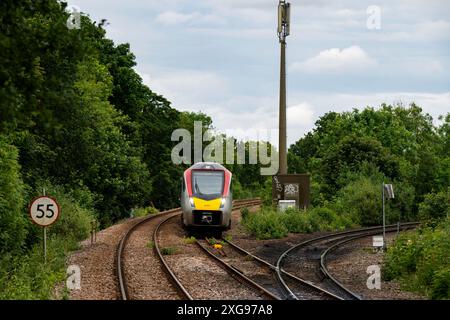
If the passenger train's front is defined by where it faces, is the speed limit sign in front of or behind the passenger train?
in front

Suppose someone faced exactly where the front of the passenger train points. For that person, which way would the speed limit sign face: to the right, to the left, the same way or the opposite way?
the same way

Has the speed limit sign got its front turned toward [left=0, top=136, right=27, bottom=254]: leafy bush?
no

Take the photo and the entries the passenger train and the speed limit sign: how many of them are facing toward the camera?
2

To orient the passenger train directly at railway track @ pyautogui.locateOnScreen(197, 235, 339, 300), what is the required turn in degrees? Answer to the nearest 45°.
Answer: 0° — it already faces it

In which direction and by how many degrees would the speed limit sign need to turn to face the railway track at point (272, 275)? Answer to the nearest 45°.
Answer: approximately 90° to its left

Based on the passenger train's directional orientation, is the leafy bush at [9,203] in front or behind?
in front

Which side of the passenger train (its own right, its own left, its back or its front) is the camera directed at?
front

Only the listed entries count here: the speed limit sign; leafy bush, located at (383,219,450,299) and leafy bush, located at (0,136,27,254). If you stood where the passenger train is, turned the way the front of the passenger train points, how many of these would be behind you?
0

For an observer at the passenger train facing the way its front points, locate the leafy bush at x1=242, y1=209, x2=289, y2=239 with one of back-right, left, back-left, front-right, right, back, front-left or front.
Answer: front-left

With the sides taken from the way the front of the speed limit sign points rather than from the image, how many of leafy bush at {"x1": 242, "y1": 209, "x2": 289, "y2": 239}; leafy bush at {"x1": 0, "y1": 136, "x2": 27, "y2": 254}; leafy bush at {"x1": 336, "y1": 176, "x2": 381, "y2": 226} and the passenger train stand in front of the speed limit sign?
0

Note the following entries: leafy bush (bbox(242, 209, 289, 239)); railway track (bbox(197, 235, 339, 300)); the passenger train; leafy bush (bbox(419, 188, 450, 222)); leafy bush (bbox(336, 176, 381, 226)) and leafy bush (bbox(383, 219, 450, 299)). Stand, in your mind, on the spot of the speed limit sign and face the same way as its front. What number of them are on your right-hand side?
0

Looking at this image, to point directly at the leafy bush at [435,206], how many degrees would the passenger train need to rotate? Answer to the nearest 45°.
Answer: approximately 90° to its left

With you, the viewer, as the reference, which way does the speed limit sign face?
facing the viewer
